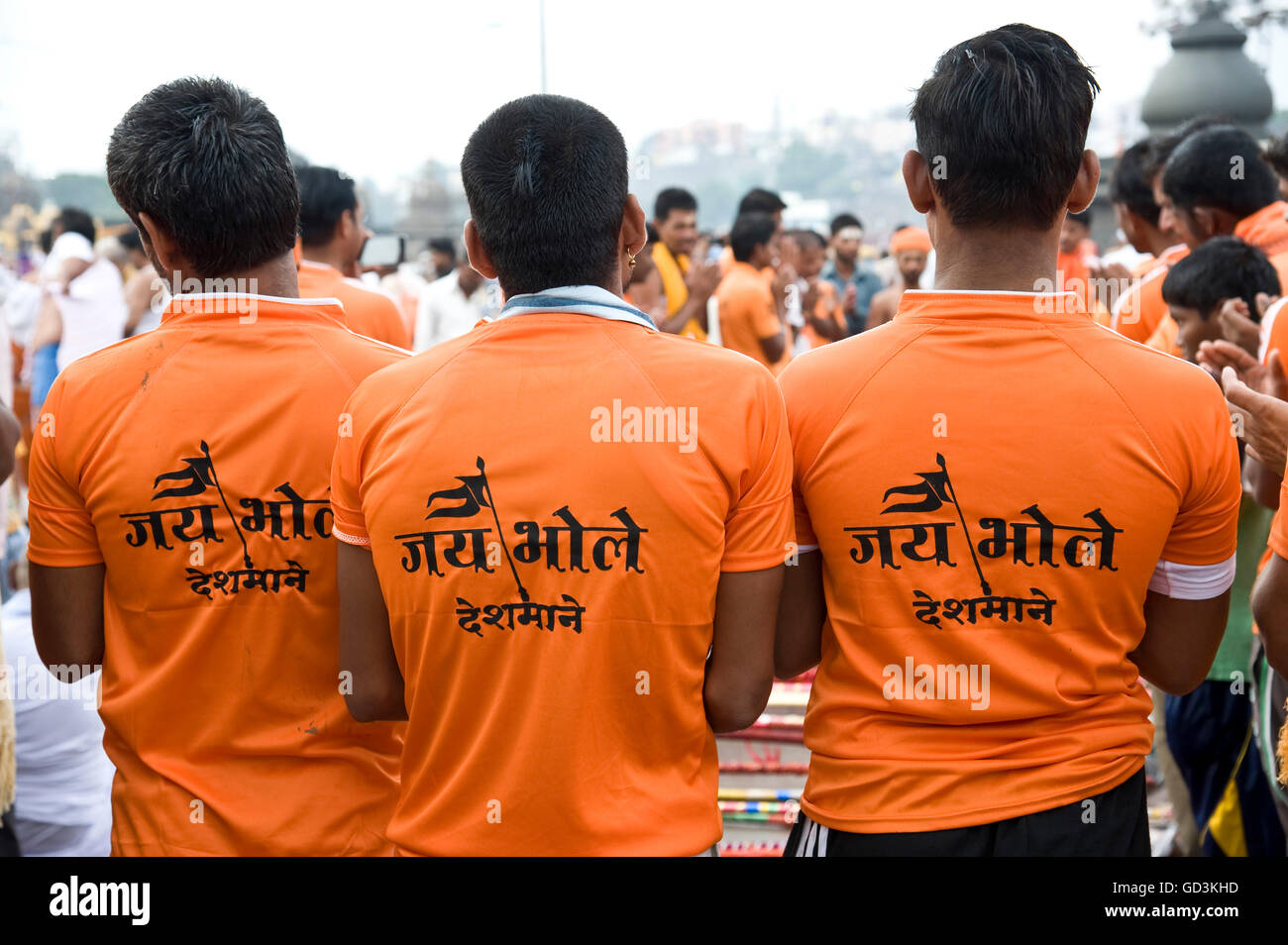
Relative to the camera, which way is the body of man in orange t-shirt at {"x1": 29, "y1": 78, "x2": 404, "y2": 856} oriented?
away from the camera

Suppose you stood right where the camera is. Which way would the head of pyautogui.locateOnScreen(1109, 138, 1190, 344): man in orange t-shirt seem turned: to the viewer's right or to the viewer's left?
to the viewer's left

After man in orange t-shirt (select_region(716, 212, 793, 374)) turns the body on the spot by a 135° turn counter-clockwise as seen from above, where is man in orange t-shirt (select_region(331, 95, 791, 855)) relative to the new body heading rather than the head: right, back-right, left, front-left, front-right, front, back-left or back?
left

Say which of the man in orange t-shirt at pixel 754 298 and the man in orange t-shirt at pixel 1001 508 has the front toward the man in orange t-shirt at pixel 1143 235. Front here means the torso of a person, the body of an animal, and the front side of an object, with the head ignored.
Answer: the man in orange t-shirt at pixel 1001 508

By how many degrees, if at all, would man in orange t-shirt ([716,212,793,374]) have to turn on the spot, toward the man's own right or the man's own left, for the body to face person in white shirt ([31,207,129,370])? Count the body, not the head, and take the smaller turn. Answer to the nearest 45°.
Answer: approximately 135° to the man's own left

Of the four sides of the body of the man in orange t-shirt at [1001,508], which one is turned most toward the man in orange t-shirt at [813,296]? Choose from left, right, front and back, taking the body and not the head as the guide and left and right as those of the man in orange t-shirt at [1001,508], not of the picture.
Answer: front

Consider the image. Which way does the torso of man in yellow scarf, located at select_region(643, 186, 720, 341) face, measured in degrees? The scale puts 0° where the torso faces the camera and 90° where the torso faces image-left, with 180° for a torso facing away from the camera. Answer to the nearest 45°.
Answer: approximately 315°

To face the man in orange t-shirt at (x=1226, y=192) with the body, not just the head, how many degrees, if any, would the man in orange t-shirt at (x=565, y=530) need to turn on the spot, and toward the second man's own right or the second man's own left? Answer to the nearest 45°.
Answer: approximately 45° to the second man's own right

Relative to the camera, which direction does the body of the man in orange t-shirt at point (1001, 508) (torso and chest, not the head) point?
away from the camera
